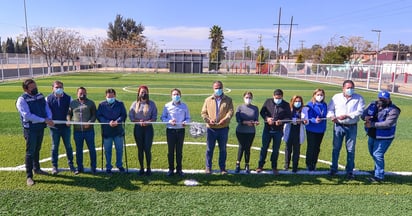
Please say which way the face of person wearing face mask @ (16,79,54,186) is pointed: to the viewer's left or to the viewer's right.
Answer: to the viewer's right

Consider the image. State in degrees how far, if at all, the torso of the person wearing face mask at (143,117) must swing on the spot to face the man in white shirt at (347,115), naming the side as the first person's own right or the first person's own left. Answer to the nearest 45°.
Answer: approximately 90° to the first person's own left

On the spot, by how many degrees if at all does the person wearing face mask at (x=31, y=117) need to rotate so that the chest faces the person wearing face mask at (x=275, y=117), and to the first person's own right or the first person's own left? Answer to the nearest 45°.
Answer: approximately 45° to the first person's own left

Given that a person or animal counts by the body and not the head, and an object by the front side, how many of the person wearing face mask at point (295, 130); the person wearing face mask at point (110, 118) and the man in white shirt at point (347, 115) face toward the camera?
3

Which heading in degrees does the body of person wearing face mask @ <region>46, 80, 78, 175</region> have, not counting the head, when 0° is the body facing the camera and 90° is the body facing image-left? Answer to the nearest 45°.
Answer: approximately 0°

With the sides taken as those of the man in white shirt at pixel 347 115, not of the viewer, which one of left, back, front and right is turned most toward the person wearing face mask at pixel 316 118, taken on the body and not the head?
right

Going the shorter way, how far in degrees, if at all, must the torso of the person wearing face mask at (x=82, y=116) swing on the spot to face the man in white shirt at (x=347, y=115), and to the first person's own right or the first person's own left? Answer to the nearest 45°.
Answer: approximately 90° to the first person's own left

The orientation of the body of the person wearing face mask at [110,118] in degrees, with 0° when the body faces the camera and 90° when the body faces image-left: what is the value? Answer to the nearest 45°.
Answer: approximately 0°

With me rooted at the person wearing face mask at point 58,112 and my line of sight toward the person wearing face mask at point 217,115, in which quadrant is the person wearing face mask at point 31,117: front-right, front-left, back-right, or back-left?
back-right
